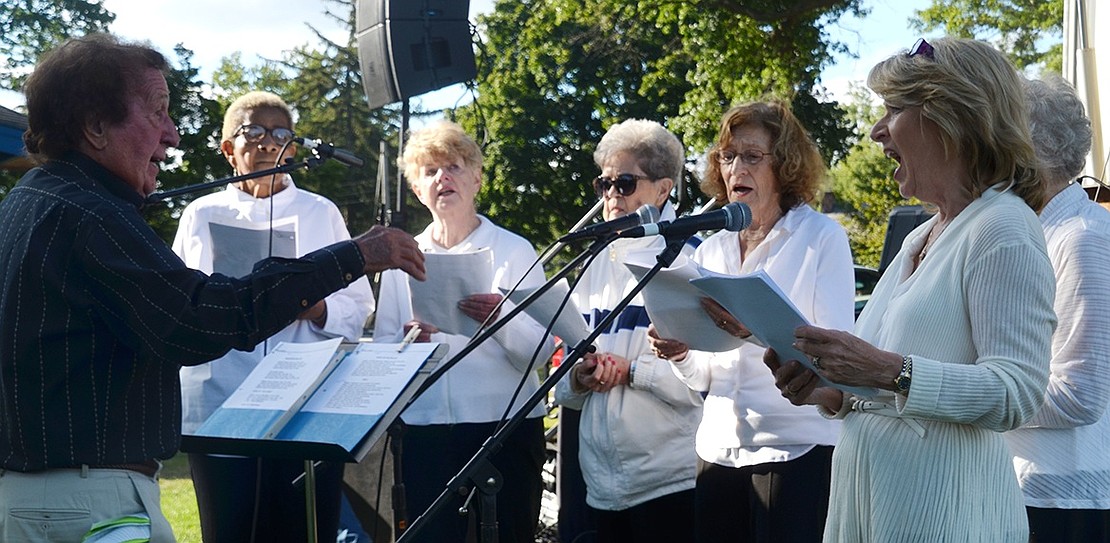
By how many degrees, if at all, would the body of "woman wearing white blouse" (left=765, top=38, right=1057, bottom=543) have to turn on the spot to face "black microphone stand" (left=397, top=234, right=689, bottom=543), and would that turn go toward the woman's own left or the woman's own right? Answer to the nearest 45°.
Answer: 0° — they already face it

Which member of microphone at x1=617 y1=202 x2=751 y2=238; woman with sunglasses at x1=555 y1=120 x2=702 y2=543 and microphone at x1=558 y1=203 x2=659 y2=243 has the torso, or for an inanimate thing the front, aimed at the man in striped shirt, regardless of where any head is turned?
the woman with sunglasses

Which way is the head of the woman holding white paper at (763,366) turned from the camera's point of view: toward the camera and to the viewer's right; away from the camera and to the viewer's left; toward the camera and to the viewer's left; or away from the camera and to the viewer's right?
toward the camera and to the viewer's left

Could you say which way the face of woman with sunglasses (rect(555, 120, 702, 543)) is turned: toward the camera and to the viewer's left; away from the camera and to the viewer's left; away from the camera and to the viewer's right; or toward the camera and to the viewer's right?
toward the camera and to the viewer's left

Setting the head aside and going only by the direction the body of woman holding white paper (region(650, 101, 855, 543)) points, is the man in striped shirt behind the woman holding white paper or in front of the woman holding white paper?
in front

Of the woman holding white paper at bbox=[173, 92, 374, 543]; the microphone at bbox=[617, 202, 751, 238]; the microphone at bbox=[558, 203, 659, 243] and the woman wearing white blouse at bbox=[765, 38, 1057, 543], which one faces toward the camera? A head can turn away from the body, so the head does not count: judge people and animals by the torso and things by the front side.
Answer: the woman holding white paper

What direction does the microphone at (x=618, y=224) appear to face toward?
to the viewer's right

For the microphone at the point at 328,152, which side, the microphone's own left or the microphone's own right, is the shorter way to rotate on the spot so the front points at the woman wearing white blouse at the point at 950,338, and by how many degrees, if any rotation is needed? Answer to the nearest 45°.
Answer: approximately 135° to the microphone's own left

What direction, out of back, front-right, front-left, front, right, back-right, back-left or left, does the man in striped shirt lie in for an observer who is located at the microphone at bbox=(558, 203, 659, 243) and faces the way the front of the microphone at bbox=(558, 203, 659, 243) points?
back

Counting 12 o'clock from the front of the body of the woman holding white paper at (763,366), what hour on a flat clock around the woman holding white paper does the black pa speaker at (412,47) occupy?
The black pa speaker is roughly at 3 o'clock from the woman holding white paper.

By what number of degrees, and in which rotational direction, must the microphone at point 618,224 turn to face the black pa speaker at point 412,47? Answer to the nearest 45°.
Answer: approximately 90° to its left

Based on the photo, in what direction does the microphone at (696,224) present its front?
to the viewer's right

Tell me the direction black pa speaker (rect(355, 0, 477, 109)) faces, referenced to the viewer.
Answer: facing the viewer and to the left of the viewer

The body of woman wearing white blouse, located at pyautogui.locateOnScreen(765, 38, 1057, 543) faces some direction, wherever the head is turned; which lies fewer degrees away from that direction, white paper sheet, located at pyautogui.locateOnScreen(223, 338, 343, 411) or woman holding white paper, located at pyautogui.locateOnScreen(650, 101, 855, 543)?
the white paper sheet

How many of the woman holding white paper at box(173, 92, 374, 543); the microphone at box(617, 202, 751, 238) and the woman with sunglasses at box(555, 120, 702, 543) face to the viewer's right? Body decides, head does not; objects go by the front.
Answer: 1

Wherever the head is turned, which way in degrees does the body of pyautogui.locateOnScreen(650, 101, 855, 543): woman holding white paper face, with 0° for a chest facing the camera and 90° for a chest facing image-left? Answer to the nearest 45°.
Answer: approximately 45°
